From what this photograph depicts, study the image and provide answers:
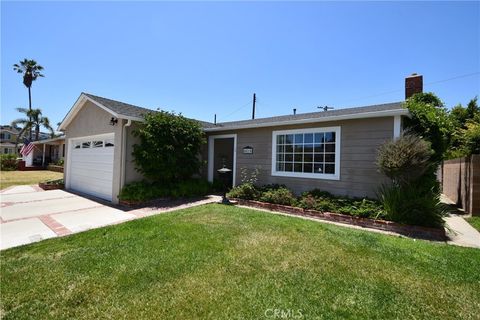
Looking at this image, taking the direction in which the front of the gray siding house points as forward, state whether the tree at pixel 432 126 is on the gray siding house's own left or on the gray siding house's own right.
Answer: on the gray siding house's own left

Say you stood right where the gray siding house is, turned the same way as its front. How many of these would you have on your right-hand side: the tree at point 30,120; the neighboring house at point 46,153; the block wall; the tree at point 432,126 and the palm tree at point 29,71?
3

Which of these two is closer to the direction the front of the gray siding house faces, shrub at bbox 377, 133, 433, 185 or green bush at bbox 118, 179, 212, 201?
the green bush

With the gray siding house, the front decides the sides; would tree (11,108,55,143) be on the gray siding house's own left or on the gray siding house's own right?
on the gray siding house's own right

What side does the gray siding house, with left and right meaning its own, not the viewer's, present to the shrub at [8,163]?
right

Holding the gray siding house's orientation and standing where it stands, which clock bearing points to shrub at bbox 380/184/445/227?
The shrub is roughly at 9 o'clock from the gray siding house.

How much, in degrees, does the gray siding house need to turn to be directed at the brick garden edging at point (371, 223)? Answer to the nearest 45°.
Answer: approximately 90° to its left

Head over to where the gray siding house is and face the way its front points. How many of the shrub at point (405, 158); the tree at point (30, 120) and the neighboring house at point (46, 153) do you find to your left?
1

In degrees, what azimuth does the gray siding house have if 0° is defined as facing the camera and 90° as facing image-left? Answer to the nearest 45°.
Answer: approximately 45°

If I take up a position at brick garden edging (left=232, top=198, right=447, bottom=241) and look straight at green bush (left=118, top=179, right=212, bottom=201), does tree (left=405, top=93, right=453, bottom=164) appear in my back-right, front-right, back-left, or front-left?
back-right

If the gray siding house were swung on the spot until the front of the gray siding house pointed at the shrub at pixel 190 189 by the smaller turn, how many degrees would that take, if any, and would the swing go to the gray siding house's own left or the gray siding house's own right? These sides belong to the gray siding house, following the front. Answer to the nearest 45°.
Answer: approximately 45° to the gray siding house's own right

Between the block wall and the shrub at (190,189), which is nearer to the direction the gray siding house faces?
the shrub

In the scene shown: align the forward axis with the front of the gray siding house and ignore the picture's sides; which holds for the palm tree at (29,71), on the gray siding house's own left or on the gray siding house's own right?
on the gray siding house's own right

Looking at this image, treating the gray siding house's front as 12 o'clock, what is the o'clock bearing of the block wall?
The block wall is roughly at 8 o'clock from the gray siding house.
